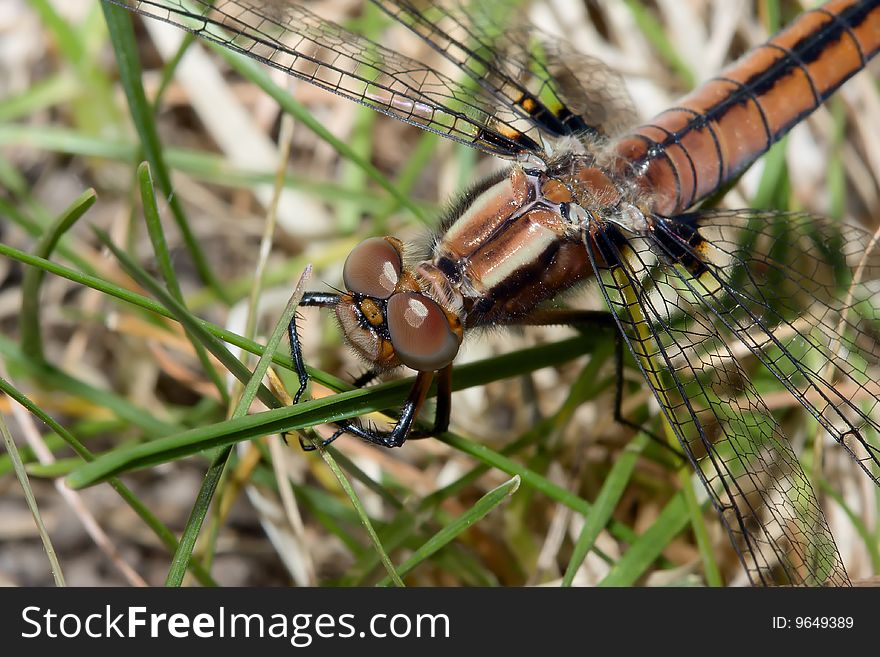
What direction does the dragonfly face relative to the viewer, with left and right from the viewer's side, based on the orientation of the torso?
facing the viewer and to the left of the viewer

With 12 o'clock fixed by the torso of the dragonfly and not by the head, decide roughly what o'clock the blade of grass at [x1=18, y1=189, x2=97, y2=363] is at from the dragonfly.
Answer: The blade of grass is roughly at 1 o'clock from the dragonfly.

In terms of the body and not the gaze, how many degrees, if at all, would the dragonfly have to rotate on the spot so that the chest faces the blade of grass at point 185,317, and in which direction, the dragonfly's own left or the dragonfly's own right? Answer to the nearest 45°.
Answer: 0° — it already faces it
